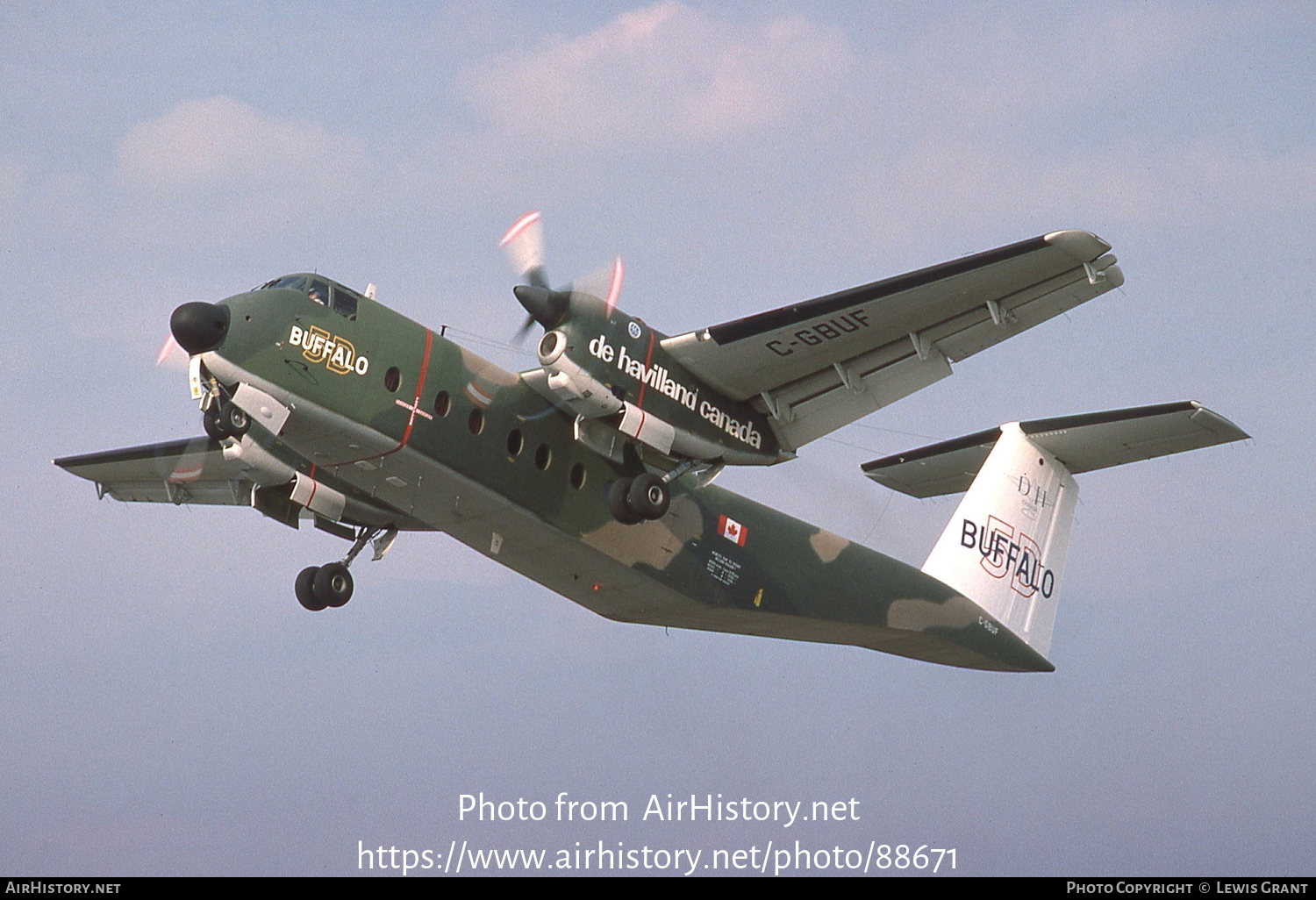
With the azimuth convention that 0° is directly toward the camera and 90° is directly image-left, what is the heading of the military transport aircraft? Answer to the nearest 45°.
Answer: approximately 45°
